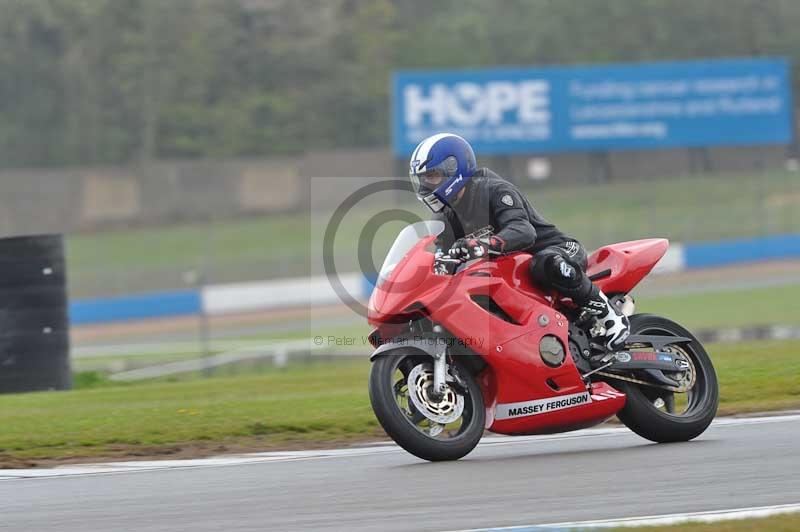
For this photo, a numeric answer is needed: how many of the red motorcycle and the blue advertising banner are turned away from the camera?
0

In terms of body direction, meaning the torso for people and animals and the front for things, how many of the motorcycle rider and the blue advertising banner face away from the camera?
0

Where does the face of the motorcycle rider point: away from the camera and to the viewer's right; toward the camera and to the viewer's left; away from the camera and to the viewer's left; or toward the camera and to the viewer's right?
toward the camera and to the viewer's left

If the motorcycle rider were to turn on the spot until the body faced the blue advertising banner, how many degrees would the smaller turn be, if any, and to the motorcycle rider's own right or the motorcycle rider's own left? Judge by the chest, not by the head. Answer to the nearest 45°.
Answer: approximately 135° to the motorcycle rider's own right

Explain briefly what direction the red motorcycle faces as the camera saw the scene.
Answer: facing the viewer and to the left of the viewer

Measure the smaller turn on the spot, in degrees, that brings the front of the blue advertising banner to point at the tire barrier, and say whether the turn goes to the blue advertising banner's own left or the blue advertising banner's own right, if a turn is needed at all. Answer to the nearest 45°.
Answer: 0° — it already faces it

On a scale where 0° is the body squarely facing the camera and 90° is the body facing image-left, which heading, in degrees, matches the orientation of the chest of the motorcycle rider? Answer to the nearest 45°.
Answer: approximately 45°

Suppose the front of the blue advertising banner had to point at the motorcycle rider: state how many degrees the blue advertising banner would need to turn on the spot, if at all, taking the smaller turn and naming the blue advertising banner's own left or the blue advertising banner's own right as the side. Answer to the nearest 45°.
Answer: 0° — it already faces them

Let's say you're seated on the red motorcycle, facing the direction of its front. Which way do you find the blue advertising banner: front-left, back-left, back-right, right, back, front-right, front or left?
back-right

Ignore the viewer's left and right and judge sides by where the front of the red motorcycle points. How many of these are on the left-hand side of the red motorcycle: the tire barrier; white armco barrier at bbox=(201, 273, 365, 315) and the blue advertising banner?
0

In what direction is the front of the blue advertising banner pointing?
toward the camera

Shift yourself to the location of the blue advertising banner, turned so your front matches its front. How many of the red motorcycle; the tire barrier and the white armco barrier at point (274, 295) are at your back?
0
